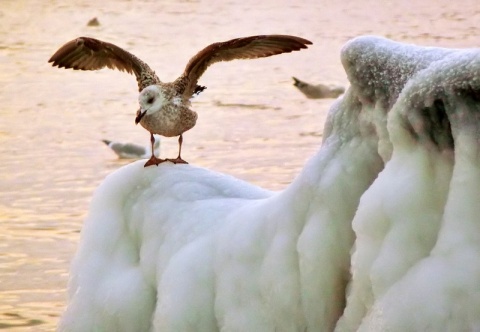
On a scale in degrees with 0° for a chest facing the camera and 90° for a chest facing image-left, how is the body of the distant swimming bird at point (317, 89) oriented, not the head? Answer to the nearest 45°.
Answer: approximately 270°

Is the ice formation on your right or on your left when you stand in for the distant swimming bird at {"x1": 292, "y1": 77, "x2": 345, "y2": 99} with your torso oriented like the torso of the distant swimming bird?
on your right

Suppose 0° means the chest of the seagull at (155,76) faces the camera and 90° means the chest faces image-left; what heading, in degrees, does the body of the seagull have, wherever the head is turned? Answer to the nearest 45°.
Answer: approximately 45°

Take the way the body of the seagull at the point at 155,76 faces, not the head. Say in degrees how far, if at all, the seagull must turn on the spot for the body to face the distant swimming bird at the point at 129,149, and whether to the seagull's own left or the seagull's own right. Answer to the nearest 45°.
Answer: approximately 135° to the seagull's own right

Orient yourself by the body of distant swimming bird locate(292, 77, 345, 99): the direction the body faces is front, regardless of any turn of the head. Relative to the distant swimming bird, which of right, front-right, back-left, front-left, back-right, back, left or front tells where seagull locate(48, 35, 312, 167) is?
right

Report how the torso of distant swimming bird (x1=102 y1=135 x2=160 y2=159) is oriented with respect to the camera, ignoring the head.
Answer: to the viewer's right

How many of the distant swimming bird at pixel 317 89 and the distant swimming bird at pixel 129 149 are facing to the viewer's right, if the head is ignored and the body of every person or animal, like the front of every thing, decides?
2
